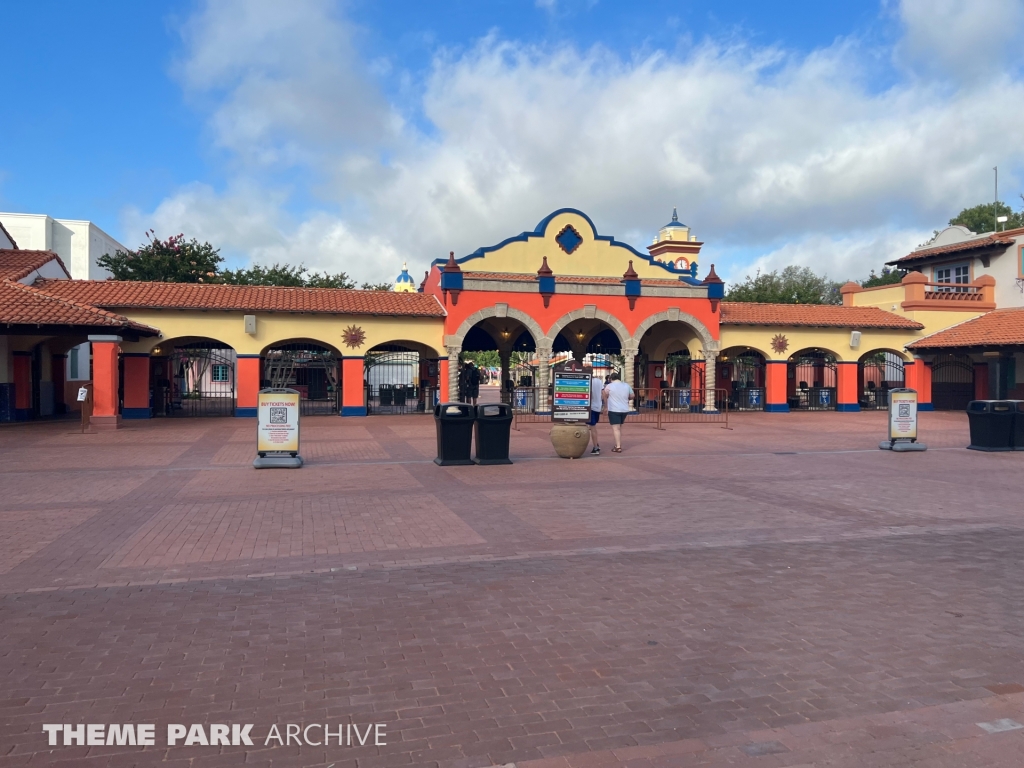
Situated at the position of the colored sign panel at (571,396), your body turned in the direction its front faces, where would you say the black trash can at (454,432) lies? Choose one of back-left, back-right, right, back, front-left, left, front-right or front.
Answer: front-right

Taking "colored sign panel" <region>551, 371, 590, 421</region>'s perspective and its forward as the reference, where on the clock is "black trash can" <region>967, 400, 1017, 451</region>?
The black trash can is roughly at 9 o'clock from the colored sign panel.

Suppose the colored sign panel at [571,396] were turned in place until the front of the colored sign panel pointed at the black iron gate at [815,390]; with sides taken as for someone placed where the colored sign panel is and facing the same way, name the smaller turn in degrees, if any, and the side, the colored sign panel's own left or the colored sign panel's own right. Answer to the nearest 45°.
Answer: approximately 135° to the colored sign panel's own left

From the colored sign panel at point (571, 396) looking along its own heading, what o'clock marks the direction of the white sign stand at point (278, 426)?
The white sign stand is roughly at 2 o'clock from the colored sign panel.

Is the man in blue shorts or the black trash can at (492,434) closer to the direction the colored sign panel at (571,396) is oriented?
the black trash can

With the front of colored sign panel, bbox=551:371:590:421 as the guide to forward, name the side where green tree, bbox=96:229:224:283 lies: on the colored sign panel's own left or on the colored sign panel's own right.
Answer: on the colored sign panel's own right

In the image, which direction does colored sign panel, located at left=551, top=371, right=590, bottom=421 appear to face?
toward the camera
